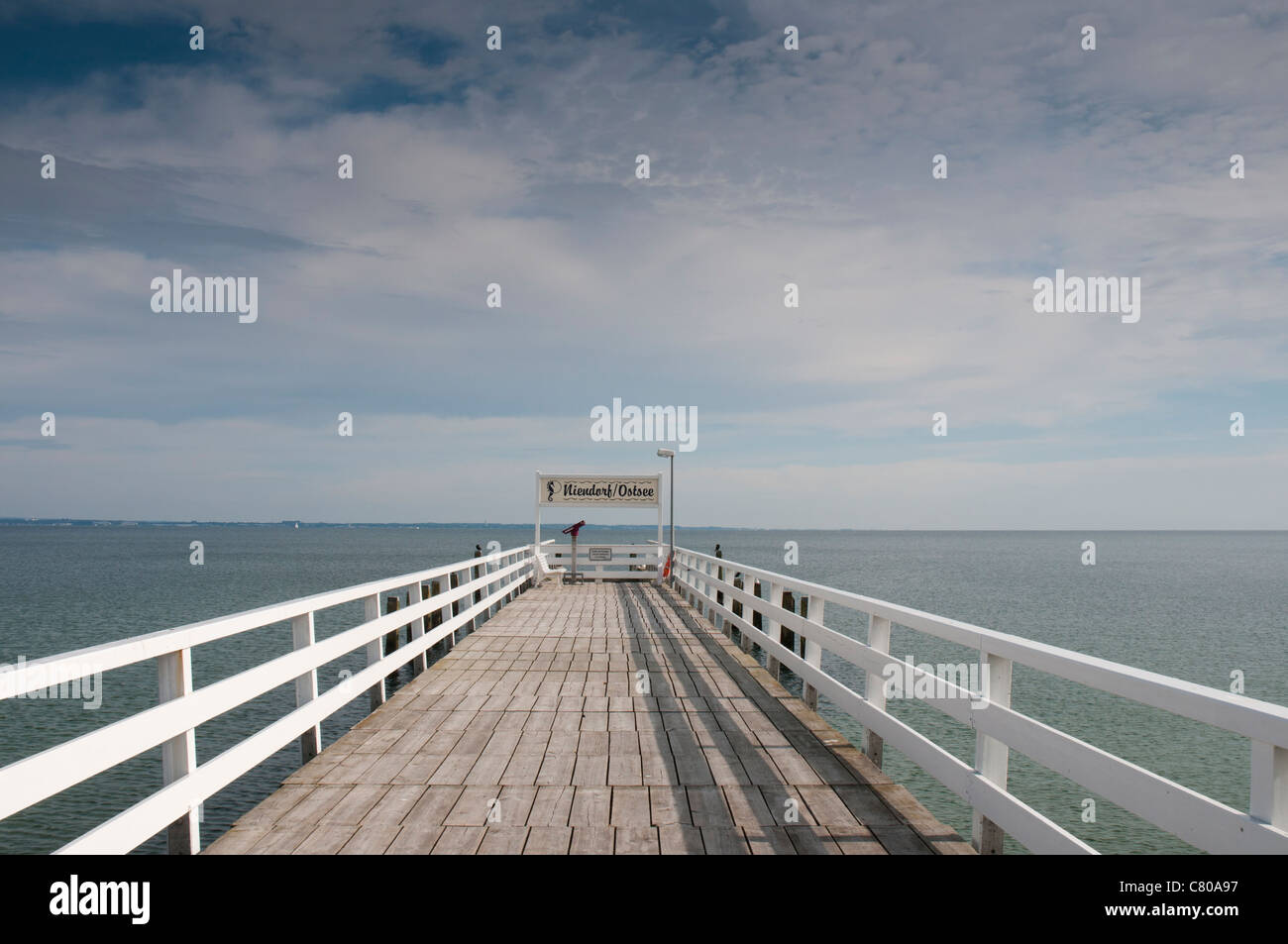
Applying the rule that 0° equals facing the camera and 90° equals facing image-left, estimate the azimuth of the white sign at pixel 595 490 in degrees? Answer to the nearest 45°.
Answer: approximately 0°
